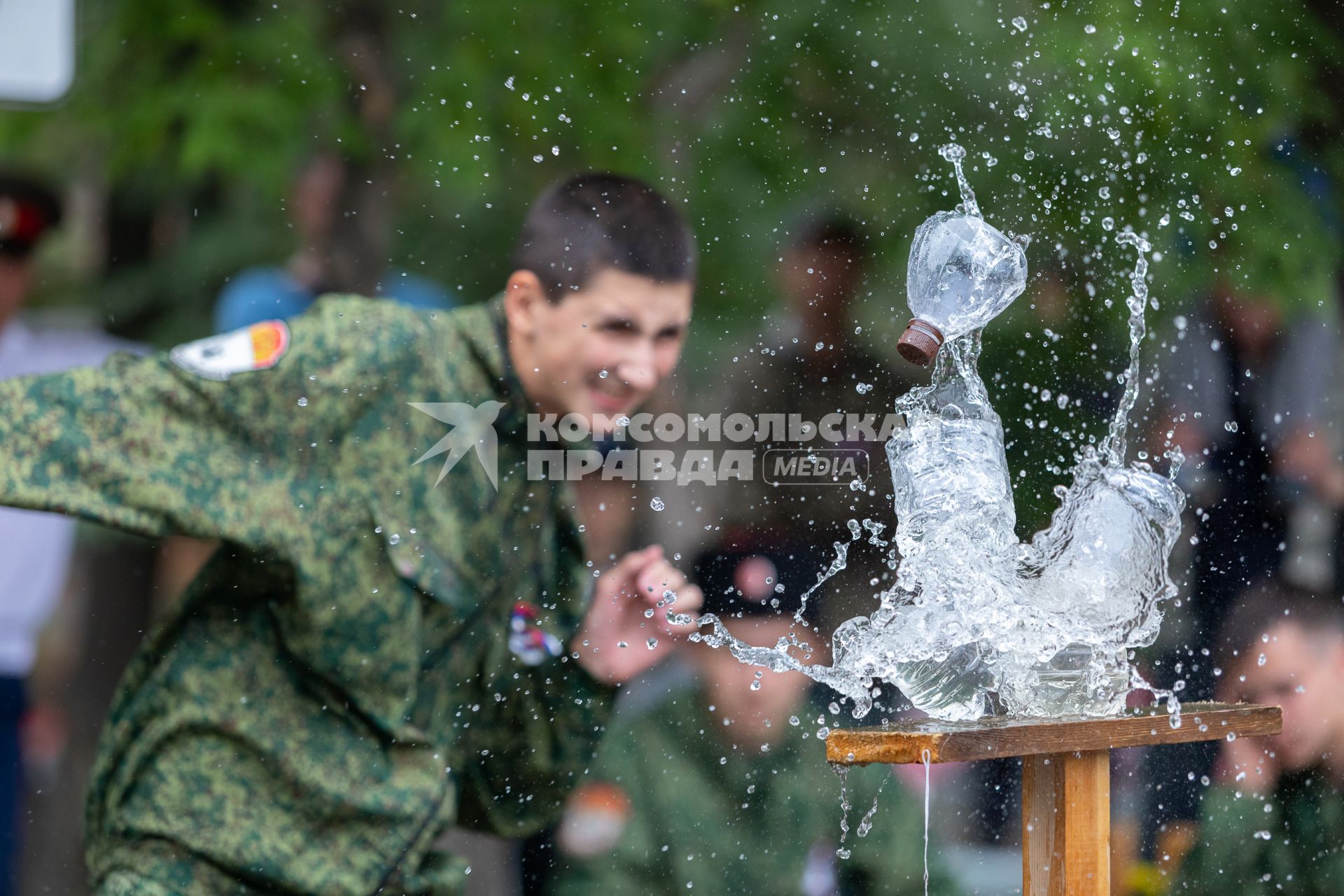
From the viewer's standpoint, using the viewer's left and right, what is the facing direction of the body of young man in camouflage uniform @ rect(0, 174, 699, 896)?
facing the viewer and to the right of the viewer

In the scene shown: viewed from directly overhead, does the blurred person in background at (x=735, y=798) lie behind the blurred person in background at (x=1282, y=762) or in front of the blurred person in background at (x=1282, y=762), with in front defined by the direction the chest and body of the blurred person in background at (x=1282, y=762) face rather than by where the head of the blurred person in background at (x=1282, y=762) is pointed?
in front

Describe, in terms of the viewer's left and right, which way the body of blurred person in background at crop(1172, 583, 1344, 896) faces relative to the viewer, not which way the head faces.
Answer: facing the viewer and to the left of the viewer

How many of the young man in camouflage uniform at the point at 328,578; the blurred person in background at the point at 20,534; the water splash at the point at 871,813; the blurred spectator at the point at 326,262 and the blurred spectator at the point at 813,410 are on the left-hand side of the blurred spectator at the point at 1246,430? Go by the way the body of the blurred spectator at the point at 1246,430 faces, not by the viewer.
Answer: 0

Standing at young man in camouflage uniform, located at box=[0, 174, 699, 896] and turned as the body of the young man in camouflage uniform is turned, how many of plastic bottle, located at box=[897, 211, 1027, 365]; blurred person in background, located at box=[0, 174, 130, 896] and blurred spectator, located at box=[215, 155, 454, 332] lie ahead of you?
1

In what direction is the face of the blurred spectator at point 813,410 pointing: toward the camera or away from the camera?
toward the camera

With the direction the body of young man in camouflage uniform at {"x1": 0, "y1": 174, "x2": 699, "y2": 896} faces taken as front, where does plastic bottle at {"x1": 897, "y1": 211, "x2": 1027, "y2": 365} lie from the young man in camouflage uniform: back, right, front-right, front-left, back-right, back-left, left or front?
front

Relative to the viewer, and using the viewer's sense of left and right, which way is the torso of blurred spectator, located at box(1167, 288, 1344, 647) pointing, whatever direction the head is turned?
facing the viewer

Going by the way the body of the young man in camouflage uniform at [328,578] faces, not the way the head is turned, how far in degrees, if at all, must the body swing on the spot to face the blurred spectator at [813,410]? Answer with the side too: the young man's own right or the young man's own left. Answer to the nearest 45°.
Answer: approximately 90° to the young man's own left

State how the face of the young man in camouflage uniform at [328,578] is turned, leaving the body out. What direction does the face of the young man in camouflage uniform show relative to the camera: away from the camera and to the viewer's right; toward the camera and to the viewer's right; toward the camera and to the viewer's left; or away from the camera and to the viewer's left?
toward the camera and to the viewer's right

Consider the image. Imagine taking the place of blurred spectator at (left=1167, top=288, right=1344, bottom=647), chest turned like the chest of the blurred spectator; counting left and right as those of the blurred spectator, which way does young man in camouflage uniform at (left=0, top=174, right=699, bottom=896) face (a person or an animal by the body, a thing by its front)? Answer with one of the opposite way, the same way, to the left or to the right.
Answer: to the left

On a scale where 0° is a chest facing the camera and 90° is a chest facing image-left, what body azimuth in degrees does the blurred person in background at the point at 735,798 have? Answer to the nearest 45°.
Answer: approximately 0°

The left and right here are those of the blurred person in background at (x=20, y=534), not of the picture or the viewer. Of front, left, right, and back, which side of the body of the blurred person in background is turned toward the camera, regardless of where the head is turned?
front

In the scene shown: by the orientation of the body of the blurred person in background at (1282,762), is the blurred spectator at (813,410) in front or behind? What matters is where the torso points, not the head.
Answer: in front

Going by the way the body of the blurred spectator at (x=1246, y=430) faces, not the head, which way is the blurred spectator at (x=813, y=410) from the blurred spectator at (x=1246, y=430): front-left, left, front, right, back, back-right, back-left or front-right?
front-right
